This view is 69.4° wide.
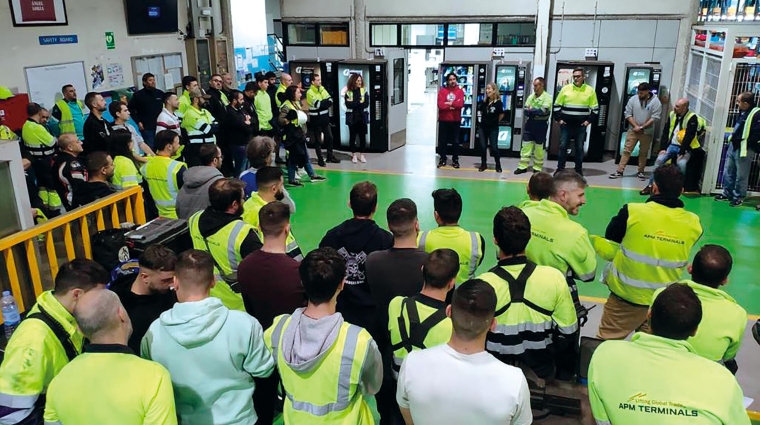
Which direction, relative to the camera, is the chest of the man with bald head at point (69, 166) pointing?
to the viewer's right

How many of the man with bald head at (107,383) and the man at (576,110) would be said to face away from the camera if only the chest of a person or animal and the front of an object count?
1

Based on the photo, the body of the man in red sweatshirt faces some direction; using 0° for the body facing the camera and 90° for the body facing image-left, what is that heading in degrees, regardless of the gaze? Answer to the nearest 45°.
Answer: approximately 0°

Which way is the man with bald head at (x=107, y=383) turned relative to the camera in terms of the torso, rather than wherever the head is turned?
away from the camera

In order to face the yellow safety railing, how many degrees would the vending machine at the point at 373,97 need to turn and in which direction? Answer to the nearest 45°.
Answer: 0° — it already faces it

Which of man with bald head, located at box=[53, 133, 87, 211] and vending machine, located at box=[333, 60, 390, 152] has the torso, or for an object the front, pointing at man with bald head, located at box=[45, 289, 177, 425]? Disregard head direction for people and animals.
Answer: the vending machine

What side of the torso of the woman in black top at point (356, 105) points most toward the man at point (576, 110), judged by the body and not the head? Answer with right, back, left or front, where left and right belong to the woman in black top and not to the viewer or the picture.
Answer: left

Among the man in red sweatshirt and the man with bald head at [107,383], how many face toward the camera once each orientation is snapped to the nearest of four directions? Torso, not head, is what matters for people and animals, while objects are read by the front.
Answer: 1
